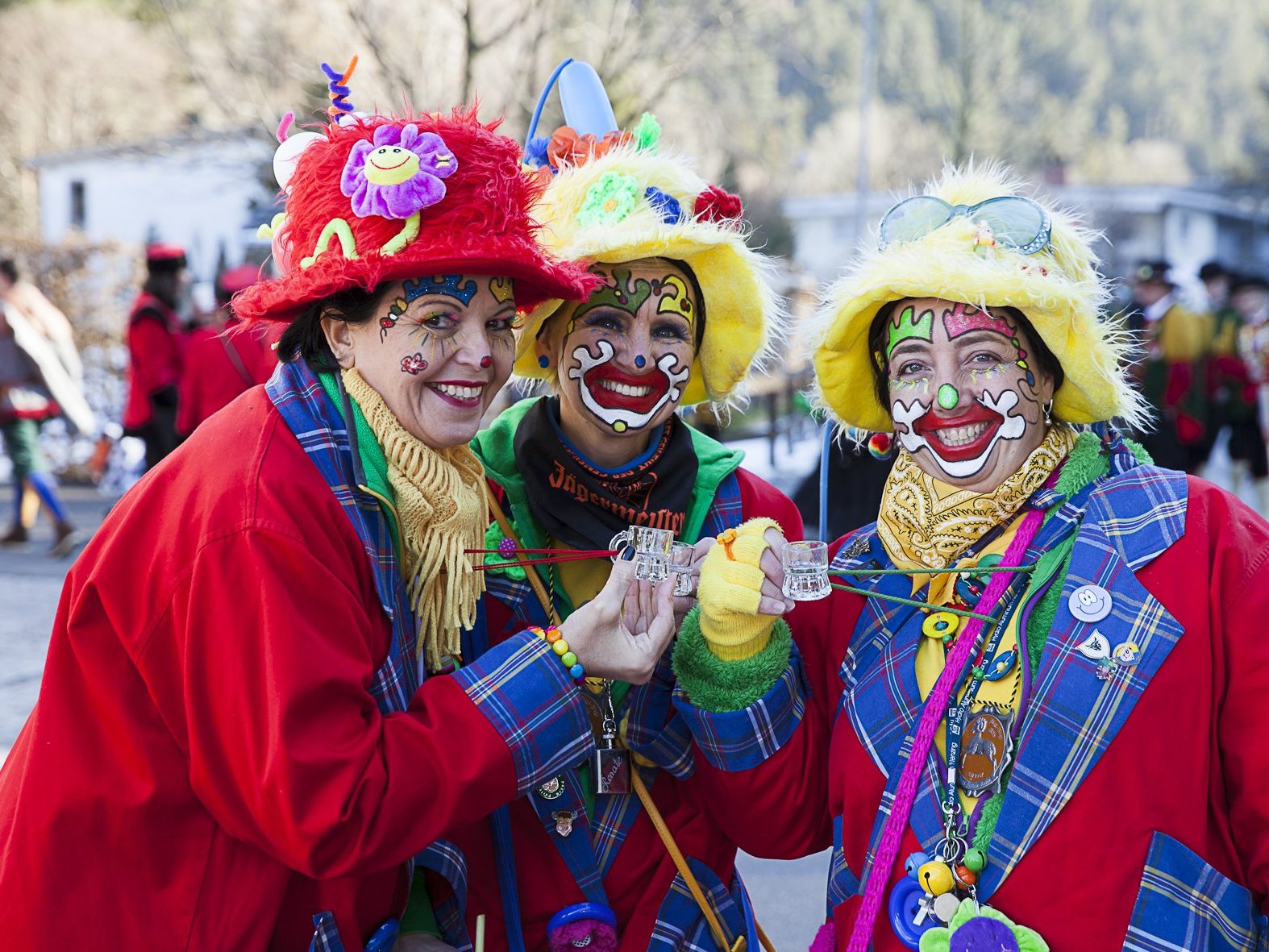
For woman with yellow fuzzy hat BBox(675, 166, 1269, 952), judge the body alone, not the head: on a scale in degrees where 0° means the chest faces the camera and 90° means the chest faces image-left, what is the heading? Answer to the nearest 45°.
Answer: approximately 45°

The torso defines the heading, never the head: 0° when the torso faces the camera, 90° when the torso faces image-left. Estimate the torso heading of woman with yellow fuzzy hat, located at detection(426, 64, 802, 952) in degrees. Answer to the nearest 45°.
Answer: approximately 0°

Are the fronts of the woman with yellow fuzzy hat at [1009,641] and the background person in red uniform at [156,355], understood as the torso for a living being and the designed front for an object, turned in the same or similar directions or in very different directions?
very different directions

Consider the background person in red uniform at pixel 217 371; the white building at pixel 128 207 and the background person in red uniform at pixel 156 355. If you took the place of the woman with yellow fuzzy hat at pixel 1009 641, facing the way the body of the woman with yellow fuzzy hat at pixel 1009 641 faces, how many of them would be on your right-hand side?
3

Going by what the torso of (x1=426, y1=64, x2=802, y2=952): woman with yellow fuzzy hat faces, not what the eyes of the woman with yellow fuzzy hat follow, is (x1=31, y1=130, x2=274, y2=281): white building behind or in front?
behind

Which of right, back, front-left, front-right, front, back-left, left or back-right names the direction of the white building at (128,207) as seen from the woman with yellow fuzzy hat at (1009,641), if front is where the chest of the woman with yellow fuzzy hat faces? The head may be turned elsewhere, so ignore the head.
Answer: right
